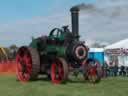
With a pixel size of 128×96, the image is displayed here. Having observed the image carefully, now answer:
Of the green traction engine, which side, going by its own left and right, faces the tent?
left

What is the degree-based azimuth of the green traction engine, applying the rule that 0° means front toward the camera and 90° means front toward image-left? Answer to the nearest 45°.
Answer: approximately 315°
